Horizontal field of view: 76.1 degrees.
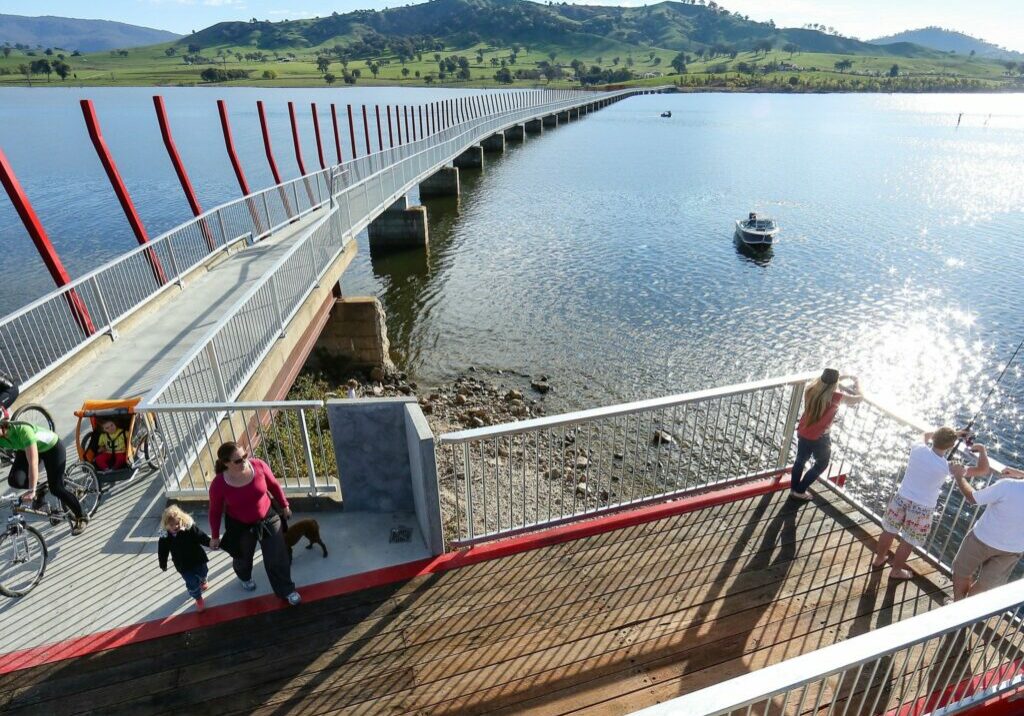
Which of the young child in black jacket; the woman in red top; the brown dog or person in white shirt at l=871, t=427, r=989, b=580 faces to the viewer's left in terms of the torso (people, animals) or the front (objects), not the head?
the brown dog

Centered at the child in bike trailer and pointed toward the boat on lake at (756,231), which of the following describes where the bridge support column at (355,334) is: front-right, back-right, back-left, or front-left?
front-left

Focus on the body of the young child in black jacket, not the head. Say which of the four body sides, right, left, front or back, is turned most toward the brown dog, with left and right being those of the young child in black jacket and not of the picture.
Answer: left

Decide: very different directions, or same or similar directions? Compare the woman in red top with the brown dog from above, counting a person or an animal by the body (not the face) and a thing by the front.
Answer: very different directions

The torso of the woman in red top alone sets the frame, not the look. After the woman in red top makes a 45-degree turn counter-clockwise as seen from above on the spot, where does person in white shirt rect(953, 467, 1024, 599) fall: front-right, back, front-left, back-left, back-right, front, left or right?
back-right

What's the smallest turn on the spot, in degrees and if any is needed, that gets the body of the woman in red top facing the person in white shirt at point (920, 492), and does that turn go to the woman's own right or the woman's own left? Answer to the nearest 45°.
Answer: approximately 90° to the woman's own right

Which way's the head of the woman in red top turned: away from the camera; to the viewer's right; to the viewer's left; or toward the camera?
away from the camera

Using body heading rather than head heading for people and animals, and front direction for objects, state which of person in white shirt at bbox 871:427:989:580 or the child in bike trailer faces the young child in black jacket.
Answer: the child in bike trailer

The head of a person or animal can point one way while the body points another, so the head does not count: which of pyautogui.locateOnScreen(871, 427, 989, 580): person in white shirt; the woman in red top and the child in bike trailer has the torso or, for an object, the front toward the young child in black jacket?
the child in bike trailer

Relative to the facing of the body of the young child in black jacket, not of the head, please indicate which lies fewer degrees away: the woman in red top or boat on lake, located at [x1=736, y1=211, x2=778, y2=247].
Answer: the woman in red top

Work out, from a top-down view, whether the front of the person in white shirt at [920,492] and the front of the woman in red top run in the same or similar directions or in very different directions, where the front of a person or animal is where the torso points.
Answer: same or similar directions

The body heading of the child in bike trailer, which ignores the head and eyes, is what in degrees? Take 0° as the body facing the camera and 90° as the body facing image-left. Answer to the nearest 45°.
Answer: approximately 0°

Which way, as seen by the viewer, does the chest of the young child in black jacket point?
toward the camera

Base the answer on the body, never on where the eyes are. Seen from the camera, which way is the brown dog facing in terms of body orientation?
to the viewer's left

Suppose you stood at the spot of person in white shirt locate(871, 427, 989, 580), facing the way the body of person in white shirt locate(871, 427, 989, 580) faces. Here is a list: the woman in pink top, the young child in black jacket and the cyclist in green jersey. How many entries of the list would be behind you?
3

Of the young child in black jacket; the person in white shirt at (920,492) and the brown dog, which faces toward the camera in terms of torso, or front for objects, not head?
the young child in black jacket

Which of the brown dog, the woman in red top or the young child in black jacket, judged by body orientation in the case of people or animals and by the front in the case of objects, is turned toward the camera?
the young child in black jacket
